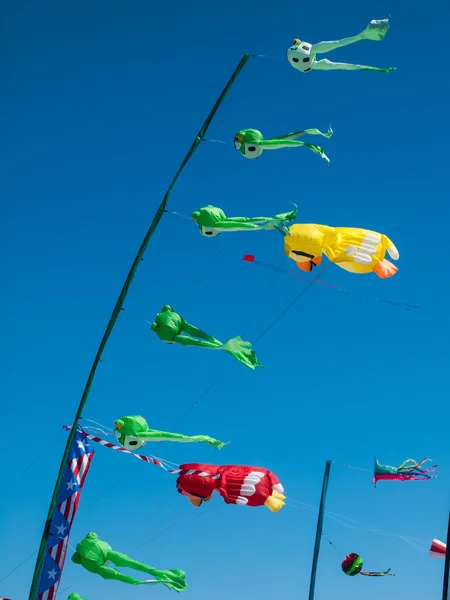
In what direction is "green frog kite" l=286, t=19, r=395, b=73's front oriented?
to the viewer's left

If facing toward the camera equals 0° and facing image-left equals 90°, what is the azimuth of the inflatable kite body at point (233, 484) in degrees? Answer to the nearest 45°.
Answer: approximately 90°

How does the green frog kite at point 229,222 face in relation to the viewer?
to the viewer's left

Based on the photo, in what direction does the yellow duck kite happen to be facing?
to the viewer's left

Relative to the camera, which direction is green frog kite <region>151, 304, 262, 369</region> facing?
to the viewer's left

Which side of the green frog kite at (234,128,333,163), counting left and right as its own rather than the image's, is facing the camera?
left

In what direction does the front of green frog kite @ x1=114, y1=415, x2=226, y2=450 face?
to the viewer's left
